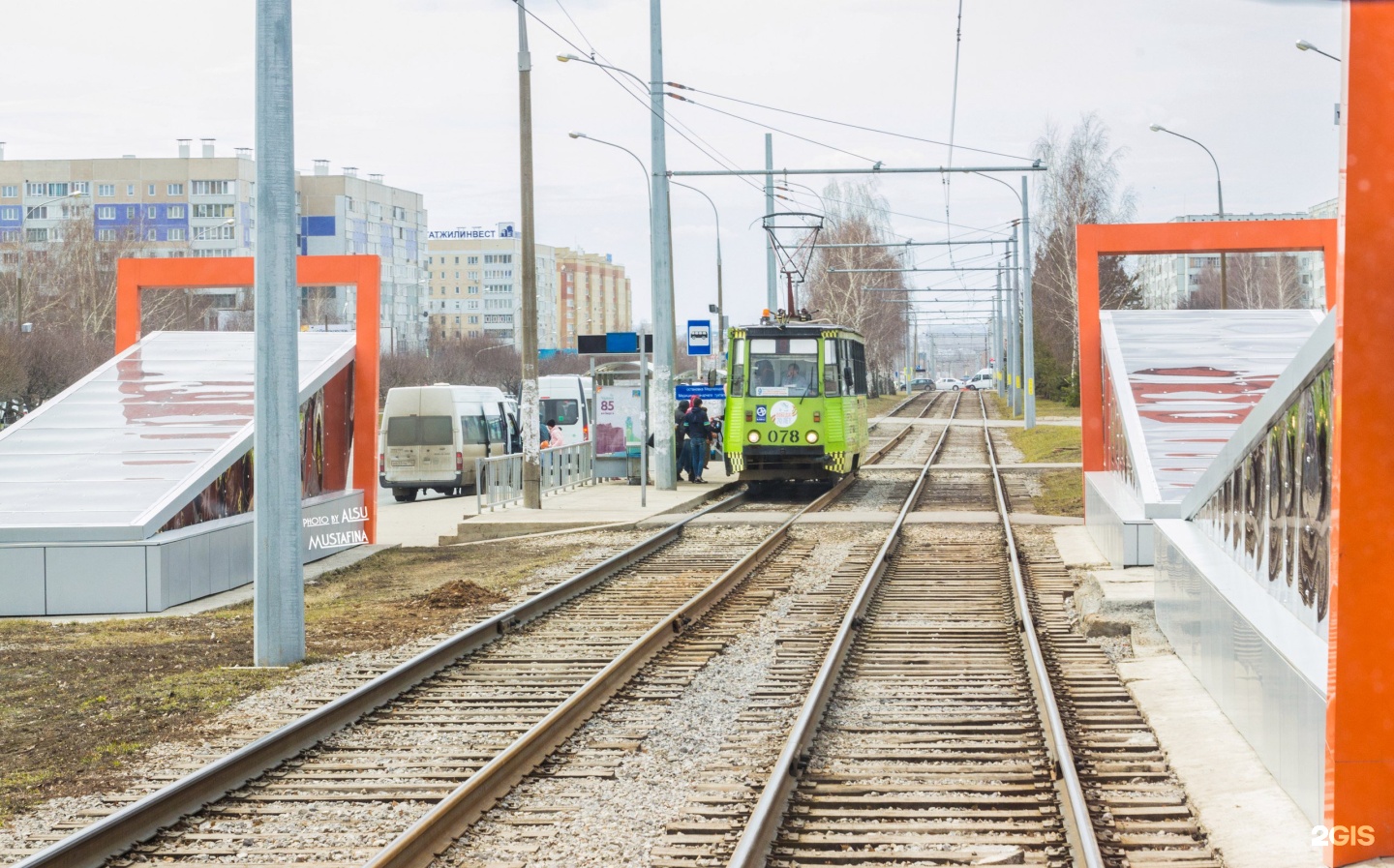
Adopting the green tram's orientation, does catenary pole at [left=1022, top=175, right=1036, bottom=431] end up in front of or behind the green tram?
behind

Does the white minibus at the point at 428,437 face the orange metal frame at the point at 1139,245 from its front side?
no

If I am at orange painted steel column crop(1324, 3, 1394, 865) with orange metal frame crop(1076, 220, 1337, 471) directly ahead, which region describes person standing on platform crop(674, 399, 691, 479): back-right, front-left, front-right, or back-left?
front-left

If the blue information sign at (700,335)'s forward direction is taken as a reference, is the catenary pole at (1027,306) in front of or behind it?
behind

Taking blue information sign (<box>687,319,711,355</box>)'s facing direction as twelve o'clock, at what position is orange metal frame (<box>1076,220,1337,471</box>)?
The orange metal frame is roughly at 11 o'clock from the blue information sign.

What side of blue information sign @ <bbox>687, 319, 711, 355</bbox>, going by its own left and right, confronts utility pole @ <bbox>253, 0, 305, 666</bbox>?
front

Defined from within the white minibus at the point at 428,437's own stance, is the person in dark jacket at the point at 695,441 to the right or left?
on its right

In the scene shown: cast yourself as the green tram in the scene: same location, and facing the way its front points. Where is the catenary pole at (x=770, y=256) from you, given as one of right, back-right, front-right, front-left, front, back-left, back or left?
back

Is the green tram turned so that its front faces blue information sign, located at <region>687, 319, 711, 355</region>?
no

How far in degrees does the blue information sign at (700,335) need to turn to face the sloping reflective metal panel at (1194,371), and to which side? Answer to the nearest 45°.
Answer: approximately 45° to its left

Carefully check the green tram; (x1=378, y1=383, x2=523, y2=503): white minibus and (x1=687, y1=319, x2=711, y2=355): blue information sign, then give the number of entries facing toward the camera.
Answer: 2

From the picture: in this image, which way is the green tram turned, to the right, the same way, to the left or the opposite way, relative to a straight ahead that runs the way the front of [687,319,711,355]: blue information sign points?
the same way

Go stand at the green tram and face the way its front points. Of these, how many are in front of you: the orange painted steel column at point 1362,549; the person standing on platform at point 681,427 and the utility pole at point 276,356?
2

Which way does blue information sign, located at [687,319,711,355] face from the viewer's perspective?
toward the camera

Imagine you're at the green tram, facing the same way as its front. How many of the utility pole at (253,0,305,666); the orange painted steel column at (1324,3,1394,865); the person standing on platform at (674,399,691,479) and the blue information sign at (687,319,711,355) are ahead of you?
2

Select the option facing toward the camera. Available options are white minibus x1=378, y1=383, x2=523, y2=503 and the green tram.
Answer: the green tram

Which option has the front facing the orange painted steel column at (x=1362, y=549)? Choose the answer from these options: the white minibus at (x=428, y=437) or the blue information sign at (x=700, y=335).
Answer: the blue information sign

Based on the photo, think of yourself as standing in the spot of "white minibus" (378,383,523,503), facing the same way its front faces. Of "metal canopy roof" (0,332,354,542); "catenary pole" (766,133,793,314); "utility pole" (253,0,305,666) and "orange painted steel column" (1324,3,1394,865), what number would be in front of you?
1

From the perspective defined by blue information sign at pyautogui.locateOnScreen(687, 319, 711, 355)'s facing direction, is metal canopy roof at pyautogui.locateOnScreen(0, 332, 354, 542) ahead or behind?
ahead
